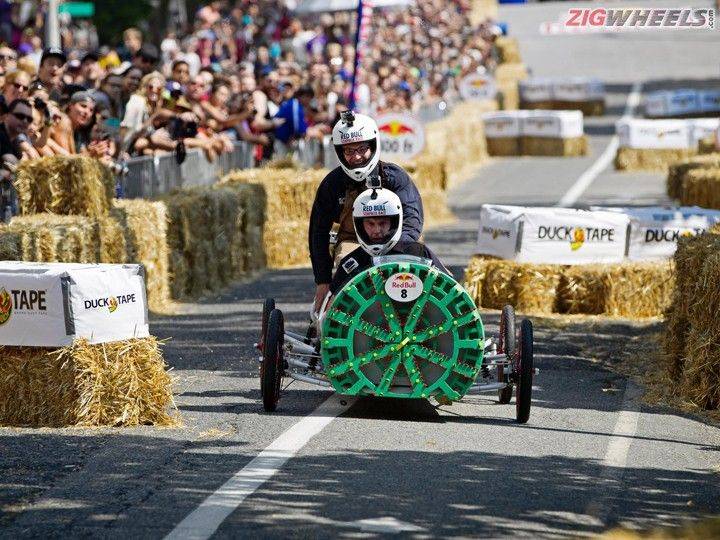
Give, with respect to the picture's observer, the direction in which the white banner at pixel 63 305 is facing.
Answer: facing the viewer

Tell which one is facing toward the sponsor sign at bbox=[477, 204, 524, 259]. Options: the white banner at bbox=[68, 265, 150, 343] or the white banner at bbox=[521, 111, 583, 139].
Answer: the white banner at bbox=[521, 111, 583, 139]

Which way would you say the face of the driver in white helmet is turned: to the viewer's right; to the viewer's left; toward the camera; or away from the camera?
toward the camera

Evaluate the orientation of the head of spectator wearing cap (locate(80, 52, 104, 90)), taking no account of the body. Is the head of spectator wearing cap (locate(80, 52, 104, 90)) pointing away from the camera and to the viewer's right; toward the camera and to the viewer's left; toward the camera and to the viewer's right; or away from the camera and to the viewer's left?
toward the camera and to the viewer's right

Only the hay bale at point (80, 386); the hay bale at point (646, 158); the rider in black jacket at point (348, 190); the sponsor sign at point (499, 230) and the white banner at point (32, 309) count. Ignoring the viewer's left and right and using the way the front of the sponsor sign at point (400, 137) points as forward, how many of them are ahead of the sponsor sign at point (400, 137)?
4

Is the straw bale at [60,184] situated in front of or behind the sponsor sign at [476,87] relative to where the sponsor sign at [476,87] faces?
in front

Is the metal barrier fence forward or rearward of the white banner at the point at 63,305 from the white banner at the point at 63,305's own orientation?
rearward

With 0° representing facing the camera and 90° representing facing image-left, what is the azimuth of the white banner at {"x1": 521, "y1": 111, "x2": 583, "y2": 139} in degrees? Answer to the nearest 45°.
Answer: approximately 0°

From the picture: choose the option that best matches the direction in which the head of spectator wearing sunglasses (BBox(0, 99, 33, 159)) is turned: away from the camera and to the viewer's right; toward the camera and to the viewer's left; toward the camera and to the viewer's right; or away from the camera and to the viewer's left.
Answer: toward the camera and to the viewer's right

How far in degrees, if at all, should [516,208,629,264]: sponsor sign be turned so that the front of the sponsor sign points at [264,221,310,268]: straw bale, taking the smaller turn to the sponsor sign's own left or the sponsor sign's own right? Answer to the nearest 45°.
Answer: approximately 135° to the sponsor sign's own right

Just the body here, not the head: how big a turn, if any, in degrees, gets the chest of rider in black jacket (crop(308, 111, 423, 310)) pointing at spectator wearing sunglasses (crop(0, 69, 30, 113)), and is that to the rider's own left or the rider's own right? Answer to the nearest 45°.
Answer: approximately 135° to the rider's own right

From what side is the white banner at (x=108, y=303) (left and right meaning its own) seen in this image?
front

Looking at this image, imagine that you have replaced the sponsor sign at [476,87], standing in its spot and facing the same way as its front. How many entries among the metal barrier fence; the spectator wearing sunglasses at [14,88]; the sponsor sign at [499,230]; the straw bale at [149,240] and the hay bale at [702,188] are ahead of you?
5

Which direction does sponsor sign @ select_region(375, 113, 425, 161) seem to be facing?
toward the camera

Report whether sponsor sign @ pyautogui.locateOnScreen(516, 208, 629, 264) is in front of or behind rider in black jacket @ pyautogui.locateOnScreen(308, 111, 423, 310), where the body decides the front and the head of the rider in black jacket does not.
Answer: behind

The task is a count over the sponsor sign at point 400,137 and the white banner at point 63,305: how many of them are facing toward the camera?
2

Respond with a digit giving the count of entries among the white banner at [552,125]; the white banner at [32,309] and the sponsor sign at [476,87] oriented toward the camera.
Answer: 3

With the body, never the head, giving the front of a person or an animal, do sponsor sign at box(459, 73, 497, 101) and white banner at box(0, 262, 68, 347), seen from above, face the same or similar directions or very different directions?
same or similar directions

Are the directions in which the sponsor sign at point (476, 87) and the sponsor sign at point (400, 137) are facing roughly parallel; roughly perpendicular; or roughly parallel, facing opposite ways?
roughly parallel
